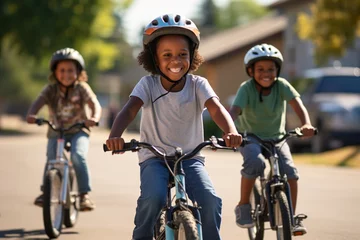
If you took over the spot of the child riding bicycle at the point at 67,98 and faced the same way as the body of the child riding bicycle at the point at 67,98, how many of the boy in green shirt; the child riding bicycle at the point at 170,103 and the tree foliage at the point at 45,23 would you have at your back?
1

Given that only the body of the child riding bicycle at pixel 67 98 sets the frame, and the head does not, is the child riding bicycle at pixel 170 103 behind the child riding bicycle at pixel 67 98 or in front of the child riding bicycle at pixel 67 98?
in front

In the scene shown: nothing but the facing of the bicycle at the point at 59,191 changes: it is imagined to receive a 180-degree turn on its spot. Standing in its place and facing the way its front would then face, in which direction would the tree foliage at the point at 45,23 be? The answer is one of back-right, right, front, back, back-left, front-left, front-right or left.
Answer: front

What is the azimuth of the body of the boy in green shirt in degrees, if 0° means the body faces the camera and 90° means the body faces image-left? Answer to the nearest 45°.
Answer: approximately 0°

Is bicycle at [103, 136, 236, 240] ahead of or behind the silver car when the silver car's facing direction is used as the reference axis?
ahead

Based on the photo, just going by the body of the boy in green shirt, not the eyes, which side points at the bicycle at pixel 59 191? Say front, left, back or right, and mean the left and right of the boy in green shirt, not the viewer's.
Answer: right

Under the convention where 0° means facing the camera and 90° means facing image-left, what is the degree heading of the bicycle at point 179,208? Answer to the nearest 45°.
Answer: approximately 0°

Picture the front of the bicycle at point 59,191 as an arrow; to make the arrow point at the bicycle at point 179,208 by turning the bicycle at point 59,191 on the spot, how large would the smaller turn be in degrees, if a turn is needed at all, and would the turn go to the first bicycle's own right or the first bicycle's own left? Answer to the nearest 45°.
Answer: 0° — it already faces it

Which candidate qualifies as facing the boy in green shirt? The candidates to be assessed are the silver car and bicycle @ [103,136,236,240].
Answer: the silver car
